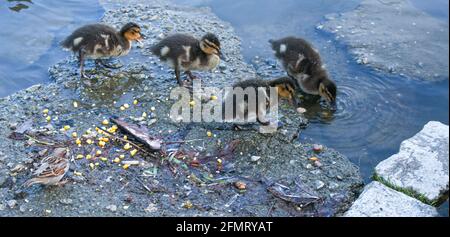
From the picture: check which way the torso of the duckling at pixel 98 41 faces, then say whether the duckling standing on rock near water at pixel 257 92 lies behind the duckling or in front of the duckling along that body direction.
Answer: in front

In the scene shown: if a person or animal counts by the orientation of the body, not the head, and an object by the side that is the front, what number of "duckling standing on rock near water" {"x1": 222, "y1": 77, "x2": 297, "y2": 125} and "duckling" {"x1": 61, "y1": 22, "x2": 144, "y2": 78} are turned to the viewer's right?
2

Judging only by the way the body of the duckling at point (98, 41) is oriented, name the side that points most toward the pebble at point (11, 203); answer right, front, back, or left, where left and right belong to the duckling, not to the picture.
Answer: right

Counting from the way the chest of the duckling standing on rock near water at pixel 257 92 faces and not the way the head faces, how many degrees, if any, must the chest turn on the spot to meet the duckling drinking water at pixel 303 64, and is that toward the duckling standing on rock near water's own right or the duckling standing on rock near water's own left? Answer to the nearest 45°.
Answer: approximately 45° to the duckling standing on rock near water's own left

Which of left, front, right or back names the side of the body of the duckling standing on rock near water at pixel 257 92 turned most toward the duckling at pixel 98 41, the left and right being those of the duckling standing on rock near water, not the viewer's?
back

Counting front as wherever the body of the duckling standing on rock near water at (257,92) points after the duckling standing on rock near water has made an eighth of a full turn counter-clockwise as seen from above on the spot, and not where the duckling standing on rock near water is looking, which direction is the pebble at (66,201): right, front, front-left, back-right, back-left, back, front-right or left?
back

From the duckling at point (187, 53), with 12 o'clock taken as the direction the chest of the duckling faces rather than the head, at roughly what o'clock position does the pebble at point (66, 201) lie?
The pebble is roughly at 4 o'clock from the duckling.

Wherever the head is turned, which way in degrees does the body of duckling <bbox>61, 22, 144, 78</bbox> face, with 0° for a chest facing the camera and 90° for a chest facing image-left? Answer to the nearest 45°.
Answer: approximately 270°

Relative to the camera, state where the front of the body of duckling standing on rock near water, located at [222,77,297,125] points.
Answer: to the viewer's right

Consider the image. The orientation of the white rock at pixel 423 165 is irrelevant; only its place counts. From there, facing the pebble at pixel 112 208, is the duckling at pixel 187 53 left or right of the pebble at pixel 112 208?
right

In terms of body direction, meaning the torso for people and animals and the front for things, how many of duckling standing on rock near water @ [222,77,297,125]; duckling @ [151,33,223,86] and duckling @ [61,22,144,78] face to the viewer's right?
3

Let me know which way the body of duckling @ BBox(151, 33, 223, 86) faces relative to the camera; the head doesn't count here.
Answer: to the viewer's right

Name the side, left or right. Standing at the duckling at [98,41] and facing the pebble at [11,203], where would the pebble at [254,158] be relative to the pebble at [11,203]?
left

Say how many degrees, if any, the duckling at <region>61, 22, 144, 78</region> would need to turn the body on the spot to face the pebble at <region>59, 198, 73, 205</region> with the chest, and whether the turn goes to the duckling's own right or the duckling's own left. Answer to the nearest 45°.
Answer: approximately 90° to the duckling's own right

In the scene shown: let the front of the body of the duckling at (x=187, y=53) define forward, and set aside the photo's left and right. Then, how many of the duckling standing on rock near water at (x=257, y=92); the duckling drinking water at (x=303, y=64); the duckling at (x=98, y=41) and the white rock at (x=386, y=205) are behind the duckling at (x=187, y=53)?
1
